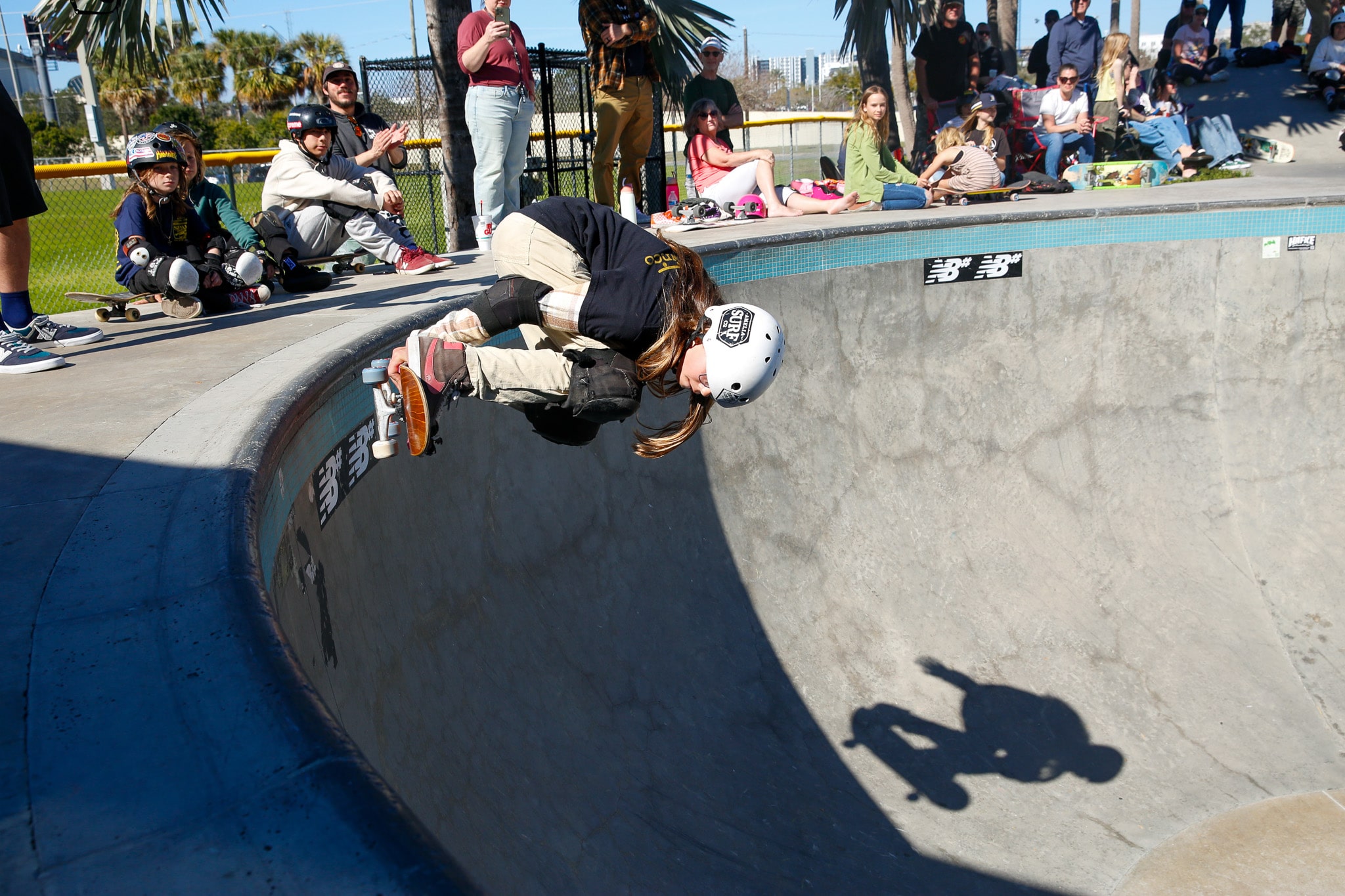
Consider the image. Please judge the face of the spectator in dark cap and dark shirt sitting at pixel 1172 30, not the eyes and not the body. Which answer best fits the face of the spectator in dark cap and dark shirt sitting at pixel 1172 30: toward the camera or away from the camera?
toward the camera

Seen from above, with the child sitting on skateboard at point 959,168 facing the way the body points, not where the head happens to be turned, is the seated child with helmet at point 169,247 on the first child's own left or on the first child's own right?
on the first child's own left

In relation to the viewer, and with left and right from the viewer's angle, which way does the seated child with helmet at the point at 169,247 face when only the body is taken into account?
facing the viewer and to the right of the viewer

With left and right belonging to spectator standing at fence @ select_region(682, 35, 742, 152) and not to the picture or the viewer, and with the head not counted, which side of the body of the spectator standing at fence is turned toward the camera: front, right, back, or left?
front

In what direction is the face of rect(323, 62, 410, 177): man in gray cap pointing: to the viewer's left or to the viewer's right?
to the viewer's right

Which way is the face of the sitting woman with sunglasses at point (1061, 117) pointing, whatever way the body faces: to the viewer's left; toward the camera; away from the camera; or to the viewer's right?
toward the camera

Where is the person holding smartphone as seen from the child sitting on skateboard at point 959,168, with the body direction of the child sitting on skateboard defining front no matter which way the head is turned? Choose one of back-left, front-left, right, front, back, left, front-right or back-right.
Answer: front-left

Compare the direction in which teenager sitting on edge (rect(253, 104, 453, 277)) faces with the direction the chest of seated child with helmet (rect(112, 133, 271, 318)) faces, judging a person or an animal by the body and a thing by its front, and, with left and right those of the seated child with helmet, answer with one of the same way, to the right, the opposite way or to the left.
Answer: the same way

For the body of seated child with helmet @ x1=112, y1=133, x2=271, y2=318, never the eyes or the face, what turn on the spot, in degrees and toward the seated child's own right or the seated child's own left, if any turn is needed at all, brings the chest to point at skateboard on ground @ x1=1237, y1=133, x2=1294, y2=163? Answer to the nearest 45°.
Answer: approximately 45° to the seated child's own left

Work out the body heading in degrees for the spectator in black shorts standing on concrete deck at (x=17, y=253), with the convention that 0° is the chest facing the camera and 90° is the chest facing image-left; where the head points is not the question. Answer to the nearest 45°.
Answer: approximately 270°

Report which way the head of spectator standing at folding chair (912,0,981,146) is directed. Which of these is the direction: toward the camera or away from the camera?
toward the camera
